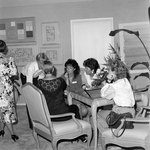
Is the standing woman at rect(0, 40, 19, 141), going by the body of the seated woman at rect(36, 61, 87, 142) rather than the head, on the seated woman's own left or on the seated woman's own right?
on the seated woman's own left

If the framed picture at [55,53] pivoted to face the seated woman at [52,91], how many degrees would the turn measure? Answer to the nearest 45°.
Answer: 0° — it already faces them

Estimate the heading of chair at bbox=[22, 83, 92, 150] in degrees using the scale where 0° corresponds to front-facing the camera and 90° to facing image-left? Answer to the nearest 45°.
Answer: approximately 225°

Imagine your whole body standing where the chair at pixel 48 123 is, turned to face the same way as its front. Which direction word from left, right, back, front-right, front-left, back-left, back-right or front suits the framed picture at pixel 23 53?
front-left

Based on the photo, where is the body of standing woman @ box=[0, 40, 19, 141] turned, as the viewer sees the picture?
to the viewer's right

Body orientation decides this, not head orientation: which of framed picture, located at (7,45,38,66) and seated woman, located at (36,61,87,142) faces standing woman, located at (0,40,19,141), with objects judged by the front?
the framed picture

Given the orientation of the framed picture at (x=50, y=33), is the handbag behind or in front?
in front

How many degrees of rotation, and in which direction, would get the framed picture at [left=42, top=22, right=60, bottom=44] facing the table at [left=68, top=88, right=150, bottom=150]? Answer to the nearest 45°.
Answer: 0° — it already faces it

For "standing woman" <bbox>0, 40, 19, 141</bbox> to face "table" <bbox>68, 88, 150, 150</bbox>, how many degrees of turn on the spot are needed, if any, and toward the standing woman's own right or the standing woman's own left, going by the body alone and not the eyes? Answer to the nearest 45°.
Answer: approximately 45° to the standing woman's own right

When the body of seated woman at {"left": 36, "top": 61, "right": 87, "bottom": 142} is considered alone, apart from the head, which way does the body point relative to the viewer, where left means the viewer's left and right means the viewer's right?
facing away from the viewer and to the right of the viewer
